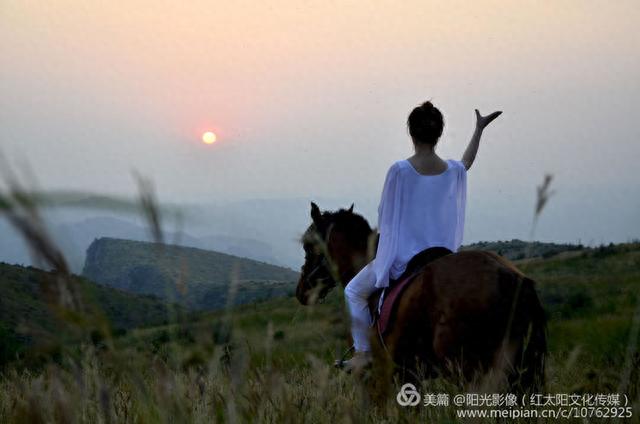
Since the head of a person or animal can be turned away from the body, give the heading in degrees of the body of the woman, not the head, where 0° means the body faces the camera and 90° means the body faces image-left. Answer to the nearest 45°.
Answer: approximately 180°

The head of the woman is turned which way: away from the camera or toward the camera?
away from the camera
